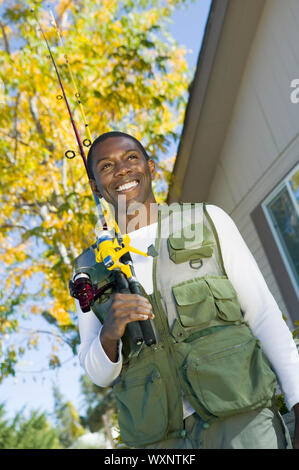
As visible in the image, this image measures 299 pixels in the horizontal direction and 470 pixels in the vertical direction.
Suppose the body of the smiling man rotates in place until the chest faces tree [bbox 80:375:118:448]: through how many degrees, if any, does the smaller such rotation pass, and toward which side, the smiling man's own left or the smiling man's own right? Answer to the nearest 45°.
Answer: approximately 135° to the smiling man's own right

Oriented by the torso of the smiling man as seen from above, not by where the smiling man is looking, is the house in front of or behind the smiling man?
behind

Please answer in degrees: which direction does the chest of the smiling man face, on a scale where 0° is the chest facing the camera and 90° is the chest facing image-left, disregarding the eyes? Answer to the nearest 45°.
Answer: approximately 45°

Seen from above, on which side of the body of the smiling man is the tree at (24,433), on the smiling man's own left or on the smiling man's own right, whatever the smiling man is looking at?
on the smiling man's own right

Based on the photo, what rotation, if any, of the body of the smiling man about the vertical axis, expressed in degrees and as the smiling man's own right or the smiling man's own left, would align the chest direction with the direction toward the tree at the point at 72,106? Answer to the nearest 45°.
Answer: approximately 135° to the smiling man's own right
